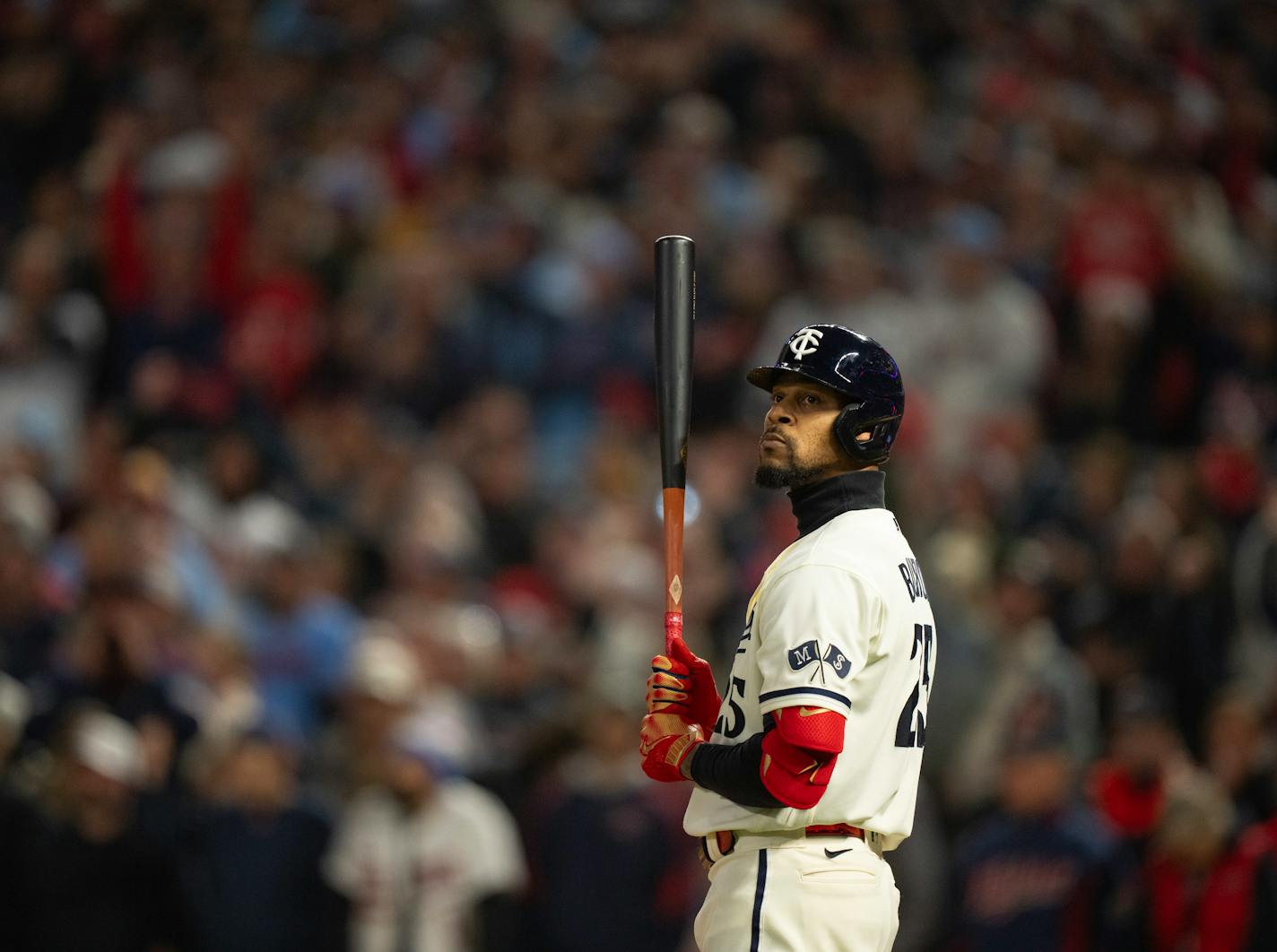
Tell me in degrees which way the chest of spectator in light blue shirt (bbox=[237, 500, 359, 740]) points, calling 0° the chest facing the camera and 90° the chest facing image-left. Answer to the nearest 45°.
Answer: approximately 45°

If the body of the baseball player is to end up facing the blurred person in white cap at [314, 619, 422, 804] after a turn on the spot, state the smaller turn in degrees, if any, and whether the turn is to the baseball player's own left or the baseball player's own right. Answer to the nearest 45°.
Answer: approximately 45° to the baseball player's own right

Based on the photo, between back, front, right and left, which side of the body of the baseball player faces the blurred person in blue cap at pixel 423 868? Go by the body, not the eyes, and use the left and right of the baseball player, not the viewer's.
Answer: right

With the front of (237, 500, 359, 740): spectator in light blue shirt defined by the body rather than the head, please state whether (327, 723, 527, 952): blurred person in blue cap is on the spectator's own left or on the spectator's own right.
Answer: on the spectator's own left

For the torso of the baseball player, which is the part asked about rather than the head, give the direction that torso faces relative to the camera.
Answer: to the viewer's left

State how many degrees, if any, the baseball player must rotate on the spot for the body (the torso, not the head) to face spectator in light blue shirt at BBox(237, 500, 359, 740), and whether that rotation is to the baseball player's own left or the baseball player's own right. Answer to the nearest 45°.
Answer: approximately 45° to the baseball player's own right
